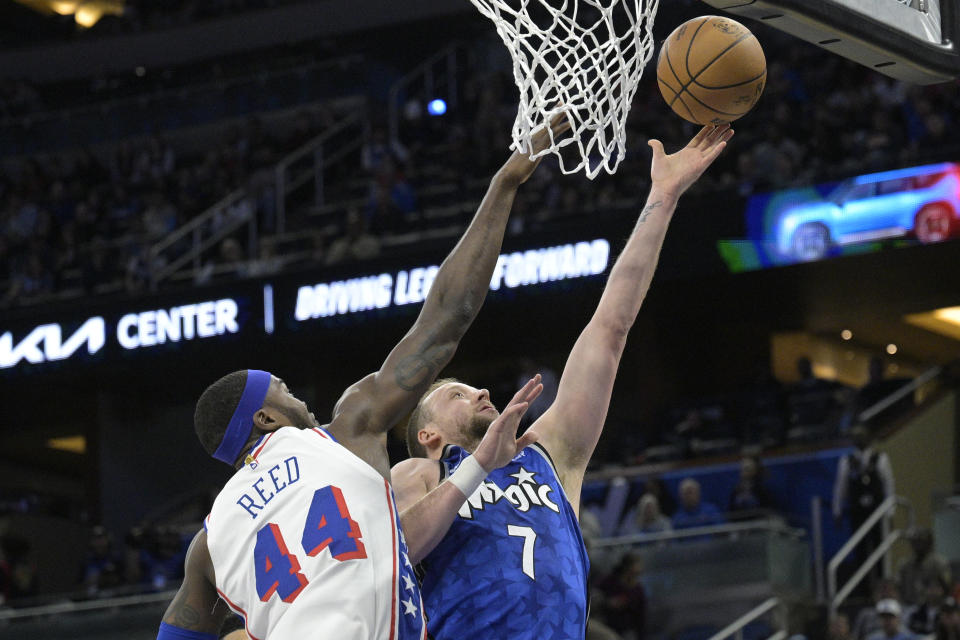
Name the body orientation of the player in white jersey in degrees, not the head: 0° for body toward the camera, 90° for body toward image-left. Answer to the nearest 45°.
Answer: approximately 225°

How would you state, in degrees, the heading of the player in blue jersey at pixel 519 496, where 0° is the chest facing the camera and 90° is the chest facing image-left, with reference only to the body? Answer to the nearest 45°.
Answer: approximately 315°

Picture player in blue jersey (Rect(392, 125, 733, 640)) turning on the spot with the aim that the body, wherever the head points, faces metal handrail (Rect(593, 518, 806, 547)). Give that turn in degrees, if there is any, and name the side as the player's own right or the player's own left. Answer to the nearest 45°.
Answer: approximately 135° to the player's own left

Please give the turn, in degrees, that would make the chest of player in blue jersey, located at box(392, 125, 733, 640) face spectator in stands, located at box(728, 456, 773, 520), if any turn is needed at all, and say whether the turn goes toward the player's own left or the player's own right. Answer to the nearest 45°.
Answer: approximately 135° to the player's own left

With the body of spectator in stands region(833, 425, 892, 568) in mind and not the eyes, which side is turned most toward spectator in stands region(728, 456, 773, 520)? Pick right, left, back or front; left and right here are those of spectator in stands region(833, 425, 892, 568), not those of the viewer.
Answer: right

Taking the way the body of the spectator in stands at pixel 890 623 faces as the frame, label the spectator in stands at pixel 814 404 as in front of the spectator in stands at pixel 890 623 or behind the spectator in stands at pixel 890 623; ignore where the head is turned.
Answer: behind

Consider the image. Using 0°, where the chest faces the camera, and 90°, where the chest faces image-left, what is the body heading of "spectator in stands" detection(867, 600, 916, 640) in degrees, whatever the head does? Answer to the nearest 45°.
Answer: approximately 0°

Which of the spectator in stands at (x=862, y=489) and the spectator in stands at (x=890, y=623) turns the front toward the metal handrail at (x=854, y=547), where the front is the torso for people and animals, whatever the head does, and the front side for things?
the spectator in stands at (x=862, y=489)

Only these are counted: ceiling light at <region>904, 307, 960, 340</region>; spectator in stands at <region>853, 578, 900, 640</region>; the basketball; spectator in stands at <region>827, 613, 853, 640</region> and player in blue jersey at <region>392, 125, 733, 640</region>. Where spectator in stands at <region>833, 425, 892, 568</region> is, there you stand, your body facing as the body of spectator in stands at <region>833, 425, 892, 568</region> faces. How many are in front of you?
4

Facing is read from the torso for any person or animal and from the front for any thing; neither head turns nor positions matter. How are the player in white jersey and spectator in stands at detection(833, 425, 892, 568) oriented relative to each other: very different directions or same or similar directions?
very different directions
